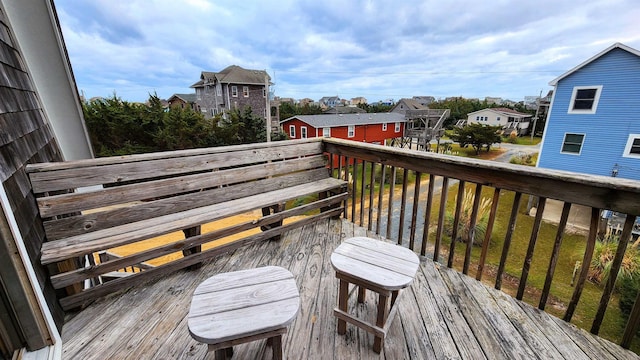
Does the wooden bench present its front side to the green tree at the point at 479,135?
no

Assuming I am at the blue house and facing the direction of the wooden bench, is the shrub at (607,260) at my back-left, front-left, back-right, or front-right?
front-left

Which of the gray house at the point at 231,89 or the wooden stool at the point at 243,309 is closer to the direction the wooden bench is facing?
the wooden stool

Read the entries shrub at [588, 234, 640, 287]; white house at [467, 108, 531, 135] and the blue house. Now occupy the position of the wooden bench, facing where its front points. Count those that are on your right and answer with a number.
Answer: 0

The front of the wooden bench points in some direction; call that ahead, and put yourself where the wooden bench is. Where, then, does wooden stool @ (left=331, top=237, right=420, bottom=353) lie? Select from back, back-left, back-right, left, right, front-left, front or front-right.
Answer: front

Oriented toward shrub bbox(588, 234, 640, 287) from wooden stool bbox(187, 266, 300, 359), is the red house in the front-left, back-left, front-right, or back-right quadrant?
front-left

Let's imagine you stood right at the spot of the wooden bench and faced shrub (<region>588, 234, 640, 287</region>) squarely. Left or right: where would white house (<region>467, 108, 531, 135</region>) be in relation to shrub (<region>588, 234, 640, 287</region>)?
left

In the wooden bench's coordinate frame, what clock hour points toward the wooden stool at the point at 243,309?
The wooden stool is roughly at 1 o'clock from the wooden bench.

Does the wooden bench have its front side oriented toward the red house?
no

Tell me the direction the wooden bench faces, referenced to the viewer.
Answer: facing the viewer and to the right of the viewer

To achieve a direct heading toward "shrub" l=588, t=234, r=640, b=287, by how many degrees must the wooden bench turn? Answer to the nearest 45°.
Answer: approximately 45° to its left

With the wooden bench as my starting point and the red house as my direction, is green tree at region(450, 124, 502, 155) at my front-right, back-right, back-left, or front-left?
front-right

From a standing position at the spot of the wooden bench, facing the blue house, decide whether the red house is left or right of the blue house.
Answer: left

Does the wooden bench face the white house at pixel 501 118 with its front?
no

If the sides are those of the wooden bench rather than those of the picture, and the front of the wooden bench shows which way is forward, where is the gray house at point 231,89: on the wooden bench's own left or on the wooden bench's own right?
on the wooden bench's own left

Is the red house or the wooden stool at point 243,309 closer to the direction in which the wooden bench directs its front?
the wooden stool

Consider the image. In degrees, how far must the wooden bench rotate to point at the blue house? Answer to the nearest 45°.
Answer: approximately 45° to its left
